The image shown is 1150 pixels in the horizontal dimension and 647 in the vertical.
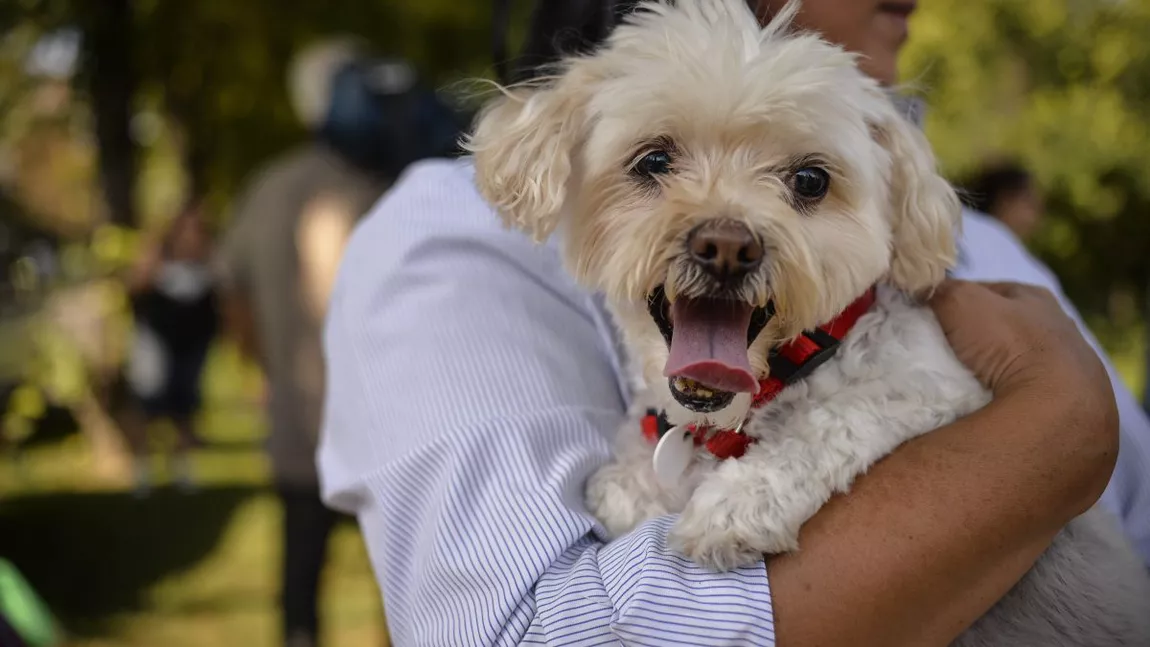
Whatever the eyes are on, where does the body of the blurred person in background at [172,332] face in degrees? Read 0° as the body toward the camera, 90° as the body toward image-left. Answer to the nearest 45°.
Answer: approximately 0°

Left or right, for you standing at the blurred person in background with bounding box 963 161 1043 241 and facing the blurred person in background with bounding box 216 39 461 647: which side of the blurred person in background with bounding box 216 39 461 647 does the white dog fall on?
left

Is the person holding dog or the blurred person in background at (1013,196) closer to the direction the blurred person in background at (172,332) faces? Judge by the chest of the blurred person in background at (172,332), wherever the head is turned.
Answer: the person holding dog

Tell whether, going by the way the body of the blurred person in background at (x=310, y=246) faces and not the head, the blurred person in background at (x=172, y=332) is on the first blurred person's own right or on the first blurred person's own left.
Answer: on the first blurred person's own left

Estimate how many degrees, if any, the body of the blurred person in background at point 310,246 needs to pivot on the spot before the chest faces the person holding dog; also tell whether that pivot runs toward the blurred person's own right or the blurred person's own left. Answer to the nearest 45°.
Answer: approximately 90° to the blurred person's own right
